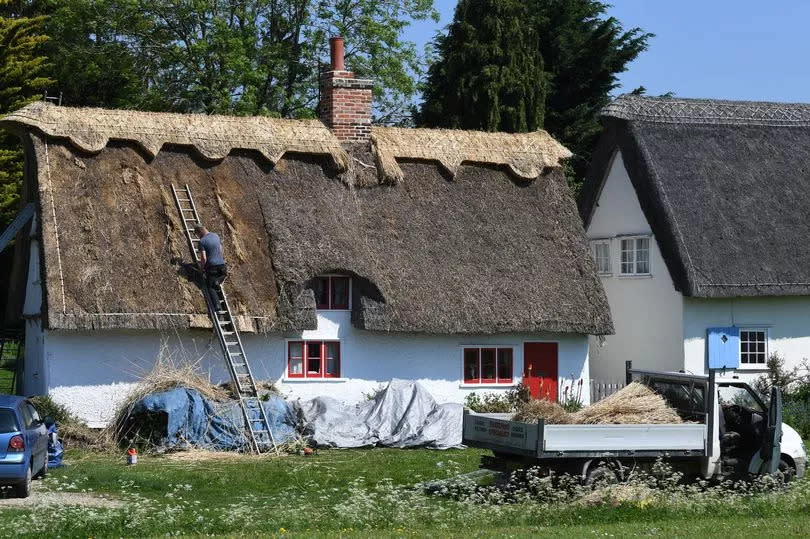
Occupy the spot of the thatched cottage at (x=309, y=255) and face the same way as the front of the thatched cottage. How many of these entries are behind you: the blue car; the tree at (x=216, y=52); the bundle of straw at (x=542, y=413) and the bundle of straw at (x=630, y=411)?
1

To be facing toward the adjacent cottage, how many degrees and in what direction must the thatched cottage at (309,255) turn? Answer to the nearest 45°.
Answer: approximately 90° to its left

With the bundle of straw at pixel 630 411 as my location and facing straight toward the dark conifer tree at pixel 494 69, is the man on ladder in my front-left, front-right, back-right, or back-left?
front-left

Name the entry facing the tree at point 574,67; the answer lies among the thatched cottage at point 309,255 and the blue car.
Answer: the blue car

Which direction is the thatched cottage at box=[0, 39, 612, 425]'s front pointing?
toward the camera

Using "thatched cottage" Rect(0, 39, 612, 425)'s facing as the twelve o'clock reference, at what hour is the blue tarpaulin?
The blue tarpaulin is roughly at 1 o'clock from the thatched cottage.

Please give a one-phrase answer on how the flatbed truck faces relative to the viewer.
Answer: facing away from the viewer and to the right of the viewer

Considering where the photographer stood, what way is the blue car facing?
facing away from the viewer and to the right of the viewer

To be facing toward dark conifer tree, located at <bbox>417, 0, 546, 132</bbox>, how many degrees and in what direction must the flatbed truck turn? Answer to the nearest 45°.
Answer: approximately 45° to its left

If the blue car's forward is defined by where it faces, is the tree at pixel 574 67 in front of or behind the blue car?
in front

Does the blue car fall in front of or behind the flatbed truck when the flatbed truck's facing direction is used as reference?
behind

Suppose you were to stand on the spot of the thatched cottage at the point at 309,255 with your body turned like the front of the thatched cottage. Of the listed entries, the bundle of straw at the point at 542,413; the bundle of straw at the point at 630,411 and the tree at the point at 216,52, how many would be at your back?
1

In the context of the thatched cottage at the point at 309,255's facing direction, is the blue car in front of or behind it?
in front
